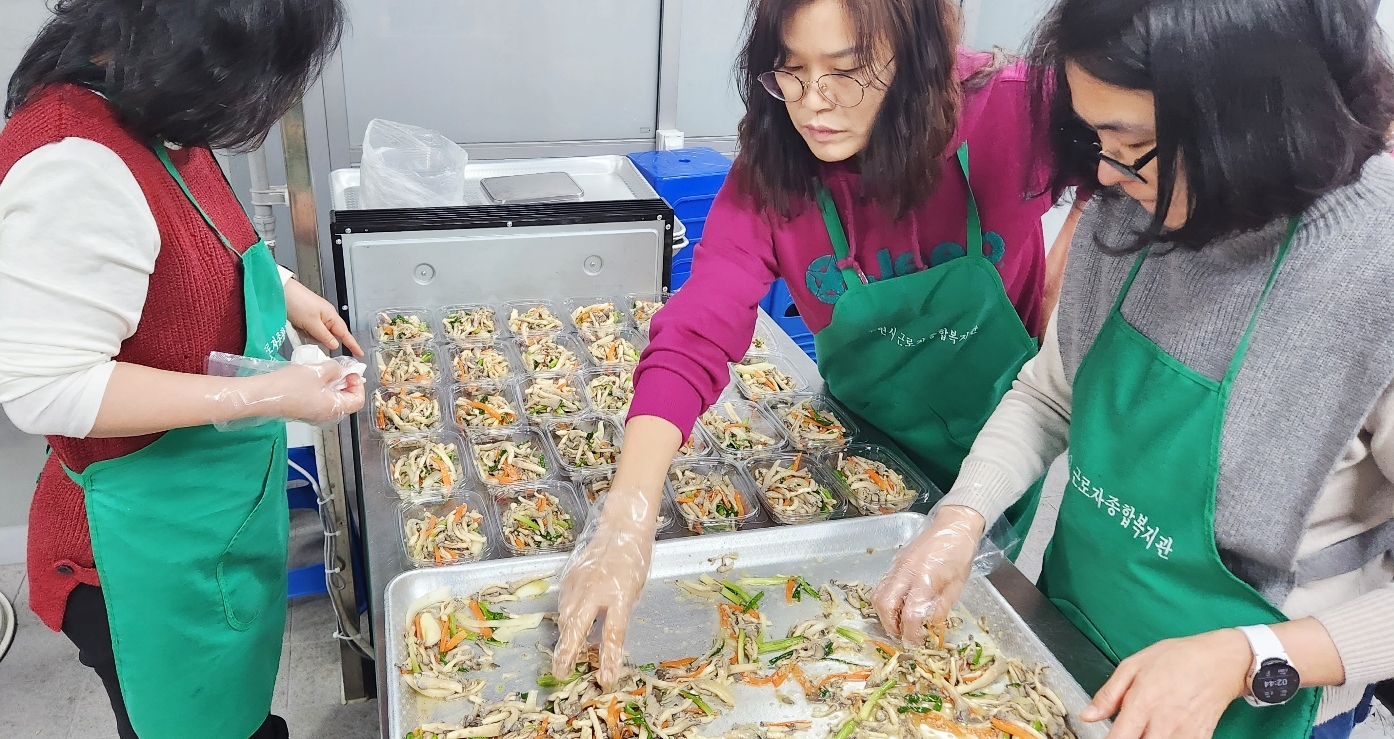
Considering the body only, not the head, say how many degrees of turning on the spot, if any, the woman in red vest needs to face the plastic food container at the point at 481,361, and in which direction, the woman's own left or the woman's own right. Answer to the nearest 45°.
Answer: approximately 45° to the woman's own left

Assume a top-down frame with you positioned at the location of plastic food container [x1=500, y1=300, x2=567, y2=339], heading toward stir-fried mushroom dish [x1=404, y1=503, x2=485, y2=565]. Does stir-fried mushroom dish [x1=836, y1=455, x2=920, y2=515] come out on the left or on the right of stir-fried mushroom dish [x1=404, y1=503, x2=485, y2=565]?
left

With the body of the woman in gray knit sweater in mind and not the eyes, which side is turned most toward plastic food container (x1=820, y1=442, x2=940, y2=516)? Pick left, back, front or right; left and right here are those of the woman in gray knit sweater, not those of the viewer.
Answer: right

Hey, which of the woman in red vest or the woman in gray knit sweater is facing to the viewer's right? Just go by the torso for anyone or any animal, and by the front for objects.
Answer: the woman in red vest

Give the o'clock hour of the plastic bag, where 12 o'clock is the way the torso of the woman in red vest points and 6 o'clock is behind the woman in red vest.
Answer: The plastic bag is roughly at 10 o'clock from the woman in red vest.

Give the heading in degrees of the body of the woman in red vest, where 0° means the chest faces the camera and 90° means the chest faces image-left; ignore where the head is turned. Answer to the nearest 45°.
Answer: approximately 270°

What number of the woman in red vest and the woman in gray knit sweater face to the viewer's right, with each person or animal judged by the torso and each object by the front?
1

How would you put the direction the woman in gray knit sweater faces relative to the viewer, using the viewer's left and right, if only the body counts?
facing the viewer and to the left of the viewer

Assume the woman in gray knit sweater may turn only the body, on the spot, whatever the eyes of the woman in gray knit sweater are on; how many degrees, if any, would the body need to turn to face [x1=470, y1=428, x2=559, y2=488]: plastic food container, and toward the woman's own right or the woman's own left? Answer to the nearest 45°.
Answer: approximately 45° to the woman's own right

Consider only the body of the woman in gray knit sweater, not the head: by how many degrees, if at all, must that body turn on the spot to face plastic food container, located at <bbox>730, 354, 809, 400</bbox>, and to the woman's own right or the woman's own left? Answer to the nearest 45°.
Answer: approximately 90° to the woman's own right

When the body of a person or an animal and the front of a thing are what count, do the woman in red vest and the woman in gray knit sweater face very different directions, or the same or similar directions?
very different directions

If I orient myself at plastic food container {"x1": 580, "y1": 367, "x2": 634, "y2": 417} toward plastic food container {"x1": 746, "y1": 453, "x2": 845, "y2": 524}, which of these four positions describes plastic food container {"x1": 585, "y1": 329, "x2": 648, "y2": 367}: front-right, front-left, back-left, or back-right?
back-left
